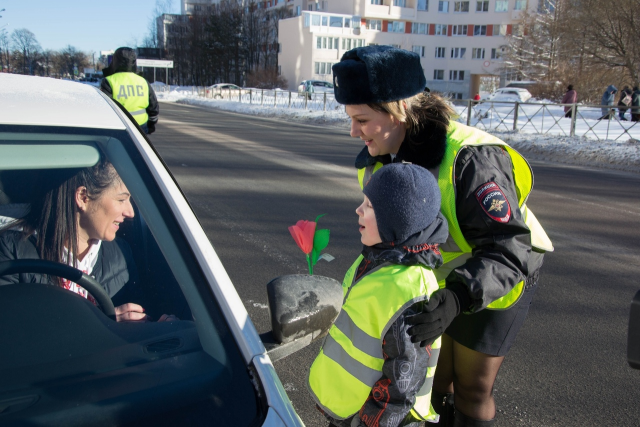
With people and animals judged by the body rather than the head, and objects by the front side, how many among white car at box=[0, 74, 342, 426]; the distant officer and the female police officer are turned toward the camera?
1

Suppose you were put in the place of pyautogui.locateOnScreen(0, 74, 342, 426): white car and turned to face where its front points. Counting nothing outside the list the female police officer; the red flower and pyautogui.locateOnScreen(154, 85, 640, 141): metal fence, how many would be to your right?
0

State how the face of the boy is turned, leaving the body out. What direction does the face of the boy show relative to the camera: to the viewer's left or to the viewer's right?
to the viewer's left

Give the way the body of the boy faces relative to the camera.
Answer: to the viewer's left

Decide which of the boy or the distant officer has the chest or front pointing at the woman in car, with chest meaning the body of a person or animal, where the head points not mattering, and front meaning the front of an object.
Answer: the boy

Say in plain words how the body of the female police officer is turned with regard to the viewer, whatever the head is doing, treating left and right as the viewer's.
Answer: facing to the left of the viewer

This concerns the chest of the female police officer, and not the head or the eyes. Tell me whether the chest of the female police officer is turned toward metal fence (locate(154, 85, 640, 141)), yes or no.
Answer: no

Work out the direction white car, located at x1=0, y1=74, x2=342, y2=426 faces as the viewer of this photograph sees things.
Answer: facing the viewer

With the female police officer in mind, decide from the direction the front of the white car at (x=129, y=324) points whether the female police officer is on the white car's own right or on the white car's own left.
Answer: on the white car's own left

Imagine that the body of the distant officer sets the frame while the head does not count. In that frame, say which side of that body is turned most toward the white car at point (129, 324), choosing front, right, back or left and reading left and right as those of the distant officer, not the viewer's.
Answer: back

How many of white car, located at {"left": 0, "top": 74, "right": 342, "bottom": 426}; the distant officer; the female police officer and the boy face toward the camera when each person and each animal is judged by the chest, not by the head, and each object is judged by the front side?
1

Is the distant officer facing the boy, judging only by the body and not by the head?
no

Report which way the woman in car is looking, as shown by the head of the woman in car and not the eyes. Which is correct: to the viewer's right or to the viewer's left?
to the viewer's right

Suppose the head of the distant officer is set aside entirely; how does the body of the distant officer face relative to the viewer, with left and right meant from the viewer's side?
facing away from the viewer

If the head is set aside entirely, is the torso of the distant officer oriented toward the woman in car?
no

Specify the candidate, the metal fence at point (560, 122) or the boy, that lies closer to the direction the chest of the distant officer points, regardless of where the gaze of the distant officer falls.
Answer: the metal fence
